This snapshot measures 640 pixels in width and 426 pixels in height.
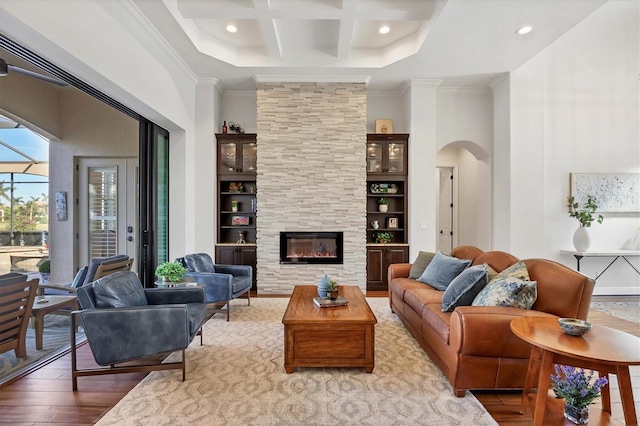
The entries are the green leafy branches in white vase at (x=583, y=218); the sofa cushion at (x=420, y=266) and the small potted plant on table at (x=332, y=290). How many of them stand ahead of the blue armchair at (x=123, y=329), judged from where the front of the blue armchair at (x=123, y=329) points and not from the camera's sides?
3

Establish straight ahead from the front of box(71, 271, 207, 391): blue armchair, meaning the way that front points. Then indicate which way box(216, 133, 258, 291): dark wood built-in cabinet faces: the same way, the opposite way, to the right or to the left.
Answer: to the right

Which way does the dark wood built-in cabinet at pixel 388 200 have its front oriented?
toward the camera

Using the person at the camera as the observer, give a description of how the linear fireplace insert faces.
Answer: facing the viewer

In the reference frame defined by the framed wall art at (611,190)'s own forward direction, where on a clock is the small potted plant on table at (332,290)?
The small potted plant on table is roughly at 1 o'clock from the framed wall art.

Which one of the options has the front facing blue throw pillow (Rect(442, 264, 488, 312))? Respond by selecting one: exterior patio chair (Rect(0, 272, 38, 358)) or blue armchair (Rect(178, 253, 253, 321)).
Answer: the blue armchair

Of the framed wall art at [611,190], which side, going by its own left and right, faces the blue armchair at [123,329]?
front

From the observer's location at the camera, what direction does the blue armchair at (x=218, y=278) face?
facing the viewer and to the right of the viewer

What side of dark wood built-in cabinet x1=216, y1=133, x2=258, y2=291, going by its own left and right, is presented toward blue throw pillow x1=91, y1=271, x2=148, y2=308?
front

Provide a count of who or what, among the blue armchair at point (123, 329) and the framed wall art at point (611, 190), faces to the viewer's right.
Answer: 1

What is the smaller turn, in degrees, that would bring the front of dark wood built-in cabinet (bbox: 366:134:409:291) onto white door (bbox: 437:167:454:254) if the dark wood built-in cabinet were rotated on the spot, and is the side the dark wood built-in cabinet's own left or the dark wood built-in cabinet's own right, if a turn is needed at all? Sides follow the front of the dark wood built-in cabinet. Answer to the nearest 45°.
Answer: approximately 135° to the dark wood built-in cabinet's own left

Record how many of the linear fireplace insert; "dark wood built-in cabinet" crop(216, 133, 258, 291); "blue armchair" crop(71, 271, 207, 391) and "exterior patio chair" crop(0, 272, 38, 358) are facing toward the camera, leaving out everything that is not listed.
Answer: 2

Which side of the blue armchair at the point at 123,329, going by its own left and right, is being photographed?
right

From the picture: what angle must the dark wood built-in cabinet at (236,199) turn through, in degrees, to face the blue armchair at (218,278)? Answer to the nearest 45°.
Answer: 0° — it already faces it
